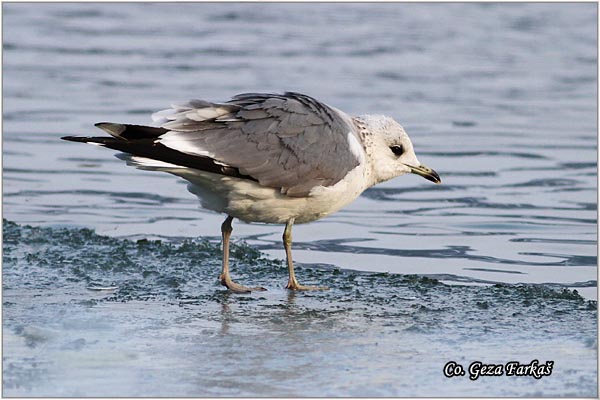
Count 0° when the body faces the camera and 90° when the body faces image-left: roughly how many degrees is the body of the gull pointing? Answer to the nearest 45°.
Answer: approximately 270°
